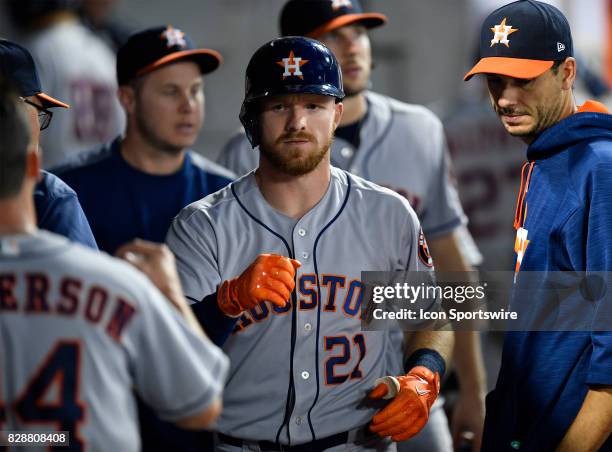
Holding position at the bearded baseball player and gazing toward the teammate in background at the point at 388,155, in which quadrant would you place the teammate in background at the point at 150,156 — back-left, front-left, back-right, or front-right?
front-left

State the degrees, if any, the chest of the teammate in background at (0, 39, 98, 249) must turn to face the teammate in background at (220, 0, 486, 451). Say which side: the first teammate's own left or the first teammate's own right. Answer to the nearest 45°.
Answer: approximately 45° to the first teammate's own left

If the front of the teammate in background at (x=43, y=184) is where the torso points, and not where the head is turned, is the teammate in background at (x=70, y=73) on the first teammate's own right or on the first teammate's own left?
on the first teammate's own left

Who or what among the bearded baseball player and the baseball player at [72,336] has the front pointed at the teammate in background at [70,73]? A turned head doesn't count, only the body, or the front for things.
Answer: the baseball player

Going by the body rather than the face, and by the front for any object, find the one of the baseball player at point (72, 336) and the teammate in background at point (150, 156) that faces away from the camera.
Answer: the baseball player

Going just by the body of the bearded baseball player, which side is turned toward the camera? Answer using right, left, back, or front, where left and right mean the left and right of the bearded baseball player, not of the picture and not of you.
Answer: front

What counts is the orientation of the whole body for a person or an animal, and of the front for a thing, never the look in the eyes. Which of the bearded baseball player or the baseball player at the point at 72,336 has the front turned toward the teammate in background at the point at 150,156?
the baseball player

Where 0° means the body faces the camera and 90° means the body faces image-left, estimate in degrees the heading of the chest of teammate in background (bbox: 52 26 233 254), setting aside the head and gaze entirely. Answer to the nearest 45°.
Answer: approximately 315°

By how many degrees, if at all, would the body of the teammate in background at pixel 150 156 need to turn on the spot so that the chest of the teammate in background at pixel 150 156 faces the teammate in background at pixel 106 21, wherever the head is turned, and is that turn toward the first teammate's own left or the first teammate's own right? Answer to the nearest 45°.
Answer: approximately 135° to the first teammate's own left

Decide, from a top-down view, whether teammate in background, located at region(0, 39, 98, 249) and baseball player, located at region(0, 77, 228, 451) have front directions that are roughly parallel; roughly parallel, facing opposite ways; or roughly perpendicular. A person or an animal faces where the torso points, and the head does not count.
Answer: roughly perpendicular

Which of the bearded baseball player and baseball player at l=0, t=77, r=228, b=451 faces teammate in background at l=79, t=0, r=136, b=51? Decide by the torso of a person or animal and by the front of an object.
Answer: the baseball player

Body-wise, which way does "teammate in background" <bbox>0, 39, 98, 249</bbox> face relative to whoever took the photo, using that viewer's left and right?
facing to the right of the viewer

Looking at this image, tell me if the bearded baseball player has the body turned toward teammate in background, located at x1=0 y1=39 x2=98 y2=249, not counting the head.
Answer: no

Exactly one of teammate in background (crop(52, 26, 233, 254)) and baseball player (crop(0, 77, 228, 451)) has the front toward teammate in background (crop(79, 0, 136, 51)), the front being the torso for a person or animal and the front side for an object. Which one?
the baseball player

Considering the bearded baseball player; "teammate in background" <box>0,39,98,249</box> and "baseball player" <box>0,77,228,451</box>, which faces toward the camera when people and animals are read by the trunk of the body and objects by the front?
the bearded baseball player

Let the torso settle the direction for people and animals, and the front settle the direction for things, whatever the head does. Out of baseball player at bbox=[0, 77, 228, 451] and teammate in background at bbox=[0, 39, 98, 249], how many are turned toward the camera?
0

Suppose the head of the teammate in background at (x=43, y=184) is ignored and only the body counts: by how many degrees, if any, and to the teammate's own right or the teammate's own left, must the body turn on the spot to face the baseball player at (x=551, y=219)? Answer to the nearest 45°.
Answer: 0° — they already face them

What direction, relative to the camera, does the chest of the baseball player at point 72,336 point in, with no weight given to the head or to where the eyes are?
away from the camera

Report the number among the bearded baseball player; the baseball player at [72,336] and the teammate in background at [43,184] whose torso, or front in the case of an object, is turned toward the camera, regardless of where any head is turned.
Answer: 1
